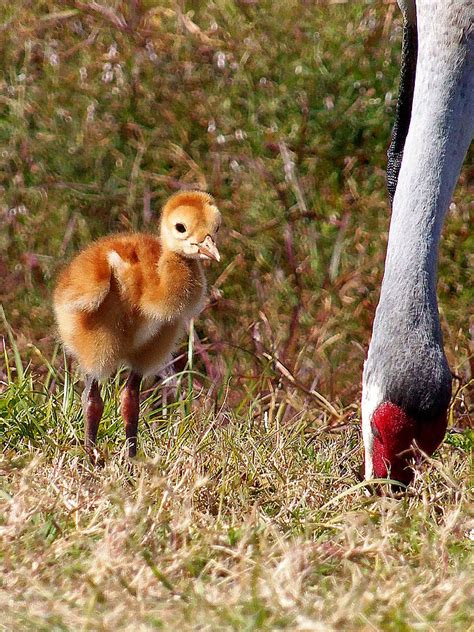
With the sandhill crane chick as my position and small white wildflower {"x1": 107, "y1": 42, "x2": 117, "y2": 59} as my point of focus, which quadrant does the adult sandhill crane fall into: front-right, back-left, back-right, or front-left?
back-right

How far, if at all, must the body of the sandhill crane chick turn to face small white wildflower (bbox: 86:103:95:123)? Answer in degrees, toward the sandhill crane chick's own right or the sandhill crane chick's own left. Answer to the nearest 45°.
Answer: approximately 135° to the sandhill crane chick's own left

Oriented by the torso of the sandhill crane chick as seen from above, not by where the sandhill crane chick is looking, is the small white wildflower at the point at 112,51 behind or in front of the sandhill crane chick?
behind

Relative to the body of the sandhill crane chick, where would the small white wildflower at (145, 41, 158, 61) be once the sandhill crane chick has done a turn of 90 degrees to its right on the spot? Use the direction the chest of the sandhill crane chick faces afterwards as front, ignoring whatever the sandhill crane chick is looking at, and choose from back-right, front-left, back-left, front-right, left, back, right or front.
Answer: back-right

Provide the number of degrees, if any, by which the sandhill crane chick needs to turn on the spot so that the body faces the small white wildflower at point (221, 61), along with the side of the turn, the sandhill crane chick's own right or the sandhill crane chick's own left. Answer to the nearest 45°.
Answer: approximately 135° to the sandhill crane chick's own left

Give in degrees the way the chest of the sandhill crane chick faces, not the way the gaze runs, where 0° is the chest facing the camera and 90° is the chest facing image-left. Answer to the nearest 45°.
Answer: approximately 315°

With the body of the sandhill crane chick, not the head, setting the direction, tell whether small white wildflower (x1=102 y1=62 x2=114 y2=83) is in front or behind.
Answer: behind

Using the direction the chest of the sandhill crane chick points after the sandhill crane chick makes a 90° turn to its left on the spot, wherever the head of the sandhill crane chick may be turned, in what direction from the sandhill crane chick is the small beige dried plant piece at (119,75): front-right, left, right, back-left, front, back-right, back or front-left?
front-left

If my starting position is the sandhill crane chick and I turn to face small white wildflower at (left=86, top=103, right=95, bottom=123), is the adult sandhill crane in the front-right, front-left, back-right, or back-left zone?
back-right
